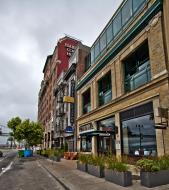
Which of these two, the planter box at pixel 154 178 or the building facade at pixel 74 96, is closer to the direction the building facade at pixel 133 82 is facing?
the planter box

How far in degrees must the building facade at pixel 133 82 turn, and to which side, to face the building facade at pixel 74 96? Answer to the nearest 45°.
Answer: approximately 90° to its right

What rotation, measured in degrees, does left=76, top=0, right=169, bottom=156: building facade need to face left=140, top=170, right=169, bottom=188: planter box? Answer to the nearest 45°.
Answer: approximately 45° to its left

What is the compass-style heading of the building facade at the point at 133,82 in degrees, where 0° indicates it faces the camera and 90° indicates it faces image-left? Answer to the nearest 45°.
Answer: approximately 45°
